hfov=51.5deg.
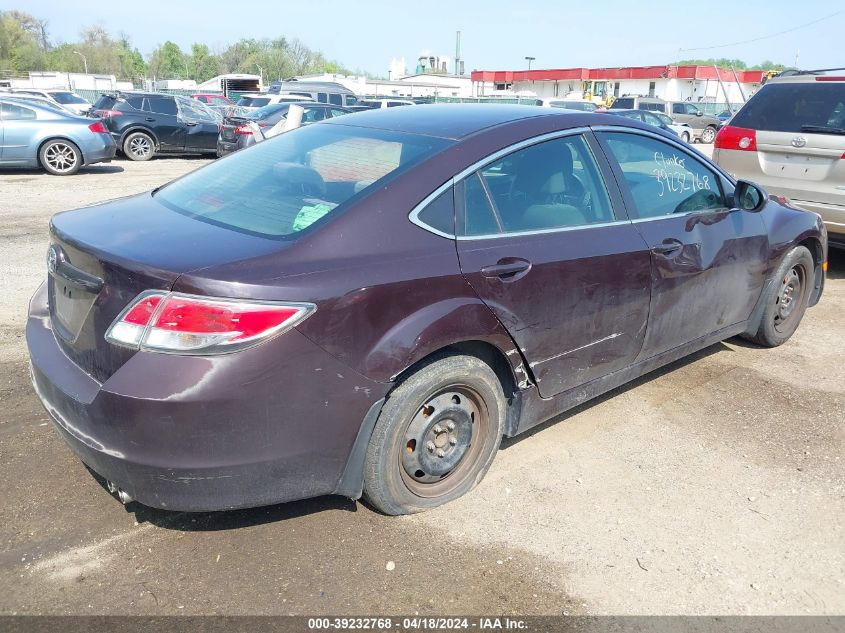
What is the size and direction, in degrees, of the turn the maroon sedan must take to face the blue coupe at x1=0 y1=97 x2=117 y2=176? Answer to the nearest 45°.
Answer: approximately 90° to its left

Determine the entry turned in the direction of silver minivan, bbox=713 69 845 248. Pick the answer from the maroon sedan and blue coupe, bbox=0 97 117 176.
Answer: the maroon sedan

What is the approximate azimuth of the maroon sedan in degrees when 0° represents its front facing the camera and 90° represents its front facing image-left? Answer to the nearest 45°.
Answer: approximately 225°

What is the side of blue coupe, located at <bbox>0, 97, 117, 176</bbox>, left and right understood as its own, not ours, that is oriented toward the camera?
left

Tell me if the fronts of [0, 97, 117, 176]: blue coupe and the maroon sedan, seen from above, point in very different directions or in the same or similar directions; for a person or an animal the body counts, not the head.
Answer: very different directions

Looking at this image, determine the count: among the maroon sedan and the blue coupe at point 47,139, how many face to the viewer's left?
1

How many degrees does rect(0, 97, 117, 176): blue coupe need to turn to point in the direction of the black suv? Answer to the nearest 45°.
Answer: approximately 135° to its right

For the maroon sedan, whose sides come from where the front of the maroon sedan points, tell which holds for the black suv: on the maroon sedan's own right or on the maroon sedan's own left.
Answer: on the maroon sedan's own left

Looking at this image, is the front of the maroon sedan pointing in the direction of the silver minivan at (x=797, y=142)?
yes

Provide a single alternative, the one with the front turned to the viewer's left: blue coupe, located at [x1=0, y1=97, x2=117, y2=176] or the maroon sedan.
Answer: the blue coupe

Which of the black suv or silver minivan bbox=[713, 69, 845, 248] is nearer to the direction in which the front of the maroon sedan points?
the silver minivan
